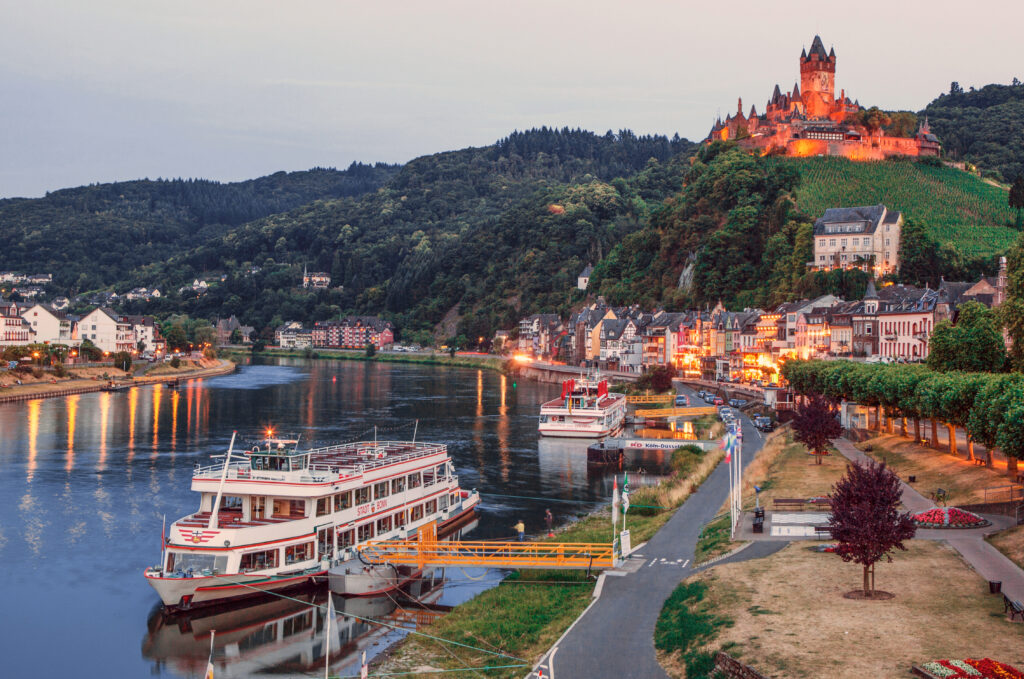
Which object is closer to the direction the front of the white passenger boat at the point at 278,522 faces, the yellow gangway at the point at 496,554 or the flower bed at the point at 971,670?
the flower bed

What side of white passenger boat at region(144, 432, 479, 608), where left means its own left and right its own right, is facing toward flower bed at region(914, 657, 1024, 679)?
left

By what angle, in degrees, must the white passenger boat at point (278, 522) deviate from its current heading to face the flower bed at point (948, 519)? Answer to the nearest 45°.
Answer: approximately 135° to its left

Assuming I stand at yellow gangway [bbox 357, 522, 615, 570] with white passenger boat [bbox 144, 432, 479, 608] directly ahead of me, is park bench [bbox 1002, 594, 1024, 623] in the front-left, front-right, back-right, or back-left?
back-left

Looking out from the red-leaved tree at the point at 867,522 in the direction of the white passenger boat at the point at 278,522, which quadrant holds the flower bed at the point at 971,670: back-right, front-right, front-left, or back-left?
back-left

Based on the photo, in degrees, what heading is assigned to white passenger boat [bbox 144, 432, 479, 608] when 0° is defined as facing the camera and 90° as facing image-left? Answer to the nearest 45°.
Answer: approximately 45°

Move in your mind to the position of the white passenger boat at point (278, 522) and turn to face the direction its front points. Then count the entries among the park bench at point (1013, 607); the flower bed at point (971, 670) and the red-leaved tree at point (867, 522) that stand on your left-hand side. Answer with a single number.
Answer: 3

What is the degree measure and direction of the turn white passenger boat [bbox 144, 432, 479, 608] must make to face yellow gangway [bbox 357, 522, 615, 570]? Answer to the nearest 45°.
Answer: approximately 135° to its left

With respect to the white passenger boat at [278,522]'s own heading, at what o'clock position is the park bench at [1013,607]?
The park bench is roughly at 9 o'clock from the white passenger boat.

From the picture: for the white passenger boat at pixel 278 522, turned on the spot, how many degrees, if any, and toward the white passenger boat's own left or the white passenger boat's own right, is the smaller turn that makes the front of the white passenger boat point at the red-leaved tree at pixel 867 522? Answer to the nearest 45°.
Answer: approximately 90° to the white passenger boat's own left
